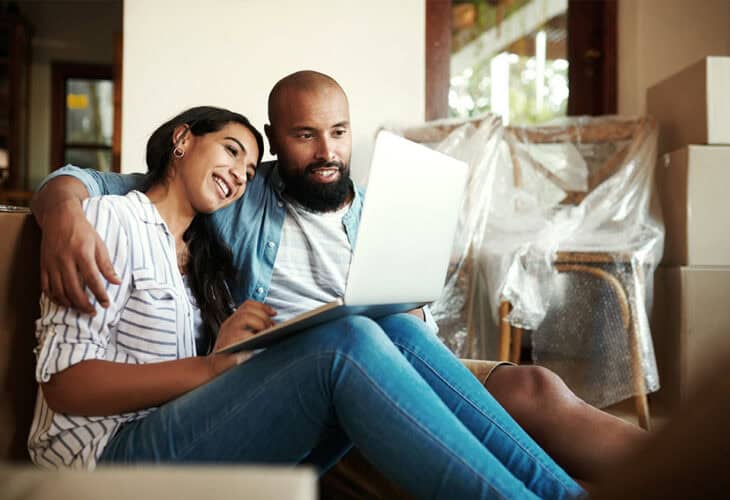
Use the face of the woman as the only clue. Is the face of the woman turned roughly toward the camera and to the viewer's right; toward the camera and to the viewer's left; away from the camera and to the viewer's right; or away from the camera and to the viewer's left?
toward the camera and to the viewer's right

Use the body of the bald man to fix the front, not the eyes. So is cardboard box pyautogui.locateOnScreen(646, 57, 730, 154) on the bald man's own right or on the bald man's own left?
on the bald man's own left

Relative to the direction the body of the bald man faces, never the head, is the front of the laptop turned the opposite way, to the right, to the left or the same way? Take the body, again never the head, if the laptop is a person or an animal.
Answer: the opposite way

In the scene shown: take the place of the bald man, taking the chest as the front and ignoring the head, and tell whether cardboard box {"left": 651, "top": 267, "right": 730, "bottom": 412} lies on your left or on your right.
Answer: on your left

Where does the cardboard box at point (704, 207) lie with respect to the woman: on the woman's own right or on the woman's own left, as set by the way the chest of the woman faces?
on the woman's own left

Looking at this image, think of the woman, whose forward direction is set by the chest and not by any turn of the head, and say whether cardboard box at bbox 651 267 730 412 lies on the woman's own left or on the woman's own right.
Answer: on the woman's own left

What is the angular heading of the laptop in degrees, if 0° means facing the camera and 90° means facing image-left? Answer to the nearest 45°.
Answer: approximately 135°
